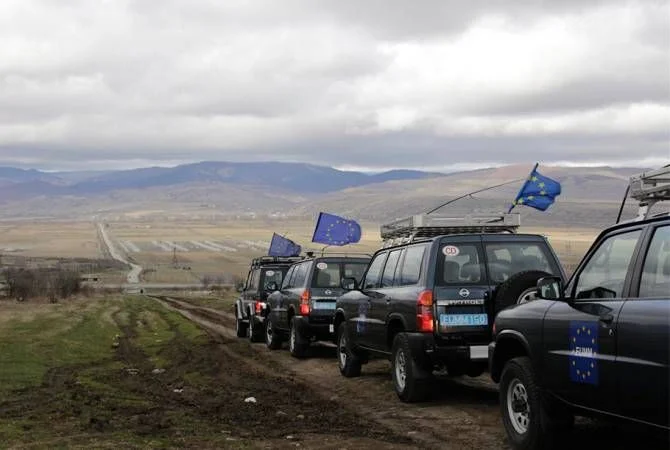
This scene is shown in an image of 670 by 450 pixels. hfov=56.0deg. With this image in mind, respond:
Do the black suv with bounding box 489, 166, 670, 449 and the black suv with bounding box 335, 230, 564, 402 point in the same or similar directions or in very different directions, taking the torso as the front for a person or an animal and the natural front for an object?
same or similar directions

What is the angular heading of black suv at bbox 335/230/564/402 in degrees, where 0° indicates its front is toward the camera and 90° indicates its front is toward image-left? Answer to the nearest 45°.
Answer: approximately 135°

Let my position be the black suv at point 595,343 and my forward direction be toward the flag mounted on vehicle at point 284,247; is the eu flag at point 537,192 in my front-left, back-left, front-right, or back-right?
front-right

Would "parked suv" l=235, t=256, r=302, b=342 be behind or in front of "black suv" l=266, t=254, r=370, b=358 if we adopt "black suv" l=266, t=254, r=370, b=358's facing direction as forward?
in front

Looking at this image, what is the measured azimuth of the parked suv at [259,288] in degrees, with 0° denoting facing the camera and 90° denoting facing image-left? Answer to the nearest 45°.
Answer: approximately 135°

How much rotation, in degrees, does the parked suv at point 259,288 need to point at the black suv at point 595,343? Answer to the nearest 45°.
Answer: approximately 135° to its left

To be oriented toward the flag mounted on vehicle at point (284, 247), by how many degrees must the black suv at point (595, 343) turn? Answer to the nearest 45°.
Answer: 0° — it already faces it

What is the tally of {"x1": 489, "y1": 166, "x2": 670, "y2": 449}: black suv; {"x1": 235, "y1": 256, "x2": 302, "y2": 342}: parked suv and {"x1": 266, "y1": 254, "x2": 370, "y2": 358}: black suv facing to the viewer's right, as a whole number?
0

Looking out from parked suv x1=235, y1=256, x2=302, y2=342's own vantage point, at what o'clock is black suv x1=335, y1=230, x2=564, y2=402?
The black suv is roughly at 7 o'clock from the parked suv.

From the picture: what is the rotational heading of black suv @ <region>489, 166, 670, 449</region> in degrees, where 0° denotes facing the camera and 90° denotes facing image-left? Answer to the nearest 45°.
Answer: approximately 135°

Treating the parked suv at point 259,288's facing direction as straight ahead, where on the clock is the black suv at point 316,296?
The black suv is roughly at 7 o'clock from the parked suv.

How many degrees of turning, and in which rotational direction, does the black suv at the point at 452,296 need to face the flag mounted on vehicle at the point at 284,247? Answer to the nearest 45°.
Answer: approximately 45° to its right

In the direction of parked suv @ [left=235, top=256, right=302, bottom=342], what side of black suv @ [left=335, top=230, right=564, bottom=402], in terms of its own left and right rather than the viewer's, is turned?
front

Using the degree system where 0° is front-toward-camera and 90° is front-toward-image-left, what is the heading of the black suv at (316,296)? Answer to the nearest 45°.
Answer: approximately 135°

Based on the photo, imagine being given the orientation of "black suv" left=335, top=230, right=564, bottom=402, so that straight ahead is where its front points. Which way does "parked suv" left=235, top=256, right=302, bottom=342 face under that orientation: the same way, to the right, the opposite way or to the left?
the same way

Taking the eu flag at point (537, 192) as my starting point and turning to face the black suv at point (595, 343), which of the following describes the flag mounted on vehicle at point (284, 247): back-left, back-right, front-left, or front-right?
back-right

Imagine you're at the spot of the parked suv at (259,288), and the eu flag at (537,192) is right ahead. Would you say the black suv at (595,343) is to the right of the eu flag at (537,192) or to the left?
right

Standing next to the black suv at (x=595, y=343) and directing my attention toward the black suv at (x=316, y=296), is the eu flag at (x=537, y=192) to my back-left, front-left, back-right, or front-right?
front-right

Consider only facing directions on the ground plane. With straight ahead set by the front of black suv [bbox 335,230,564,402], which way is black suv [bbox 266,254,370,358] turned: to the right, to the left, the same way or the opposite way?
the same way
